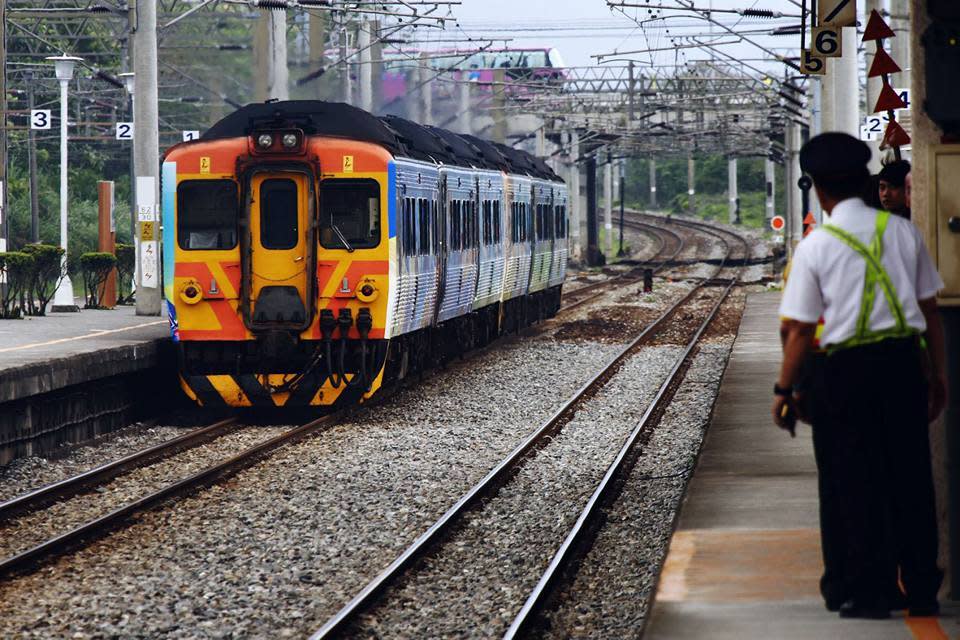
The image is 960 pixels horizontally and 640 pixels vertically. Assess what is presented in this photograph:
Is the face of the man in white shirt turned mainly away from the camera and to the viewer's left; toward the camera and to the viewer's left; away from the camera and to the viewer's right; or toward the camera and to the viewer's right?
away from the camera and to the viewer's left

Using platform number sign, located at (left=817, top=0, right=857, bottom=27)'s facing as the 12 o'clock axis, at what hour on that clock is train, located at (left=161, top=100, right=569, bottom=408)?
The train is roughly at 5 o'clock from the platform number sign.

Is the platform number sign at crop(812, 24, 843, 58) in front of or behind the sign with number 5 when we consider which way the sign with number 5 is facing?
in front

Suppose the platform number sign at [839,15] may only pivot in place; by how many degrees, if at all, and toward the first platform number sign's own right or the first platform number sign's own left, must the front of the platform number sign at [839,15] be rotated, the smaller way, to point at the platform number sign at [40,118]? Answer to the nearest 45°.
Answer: approximately 135° to the first platform number sign's own right

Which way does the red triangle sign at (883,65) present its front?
toward the camera

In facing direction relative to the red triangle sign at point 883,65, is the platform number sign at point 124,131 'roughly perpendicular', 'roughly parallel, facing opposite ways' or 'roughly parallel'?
roughly parallel

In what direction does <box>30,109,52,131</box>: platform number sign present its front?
toward the camera

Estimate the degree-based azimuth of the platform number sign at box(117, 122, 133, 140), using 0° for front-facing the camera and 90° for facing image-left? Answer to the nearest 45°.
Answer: approximately 0°

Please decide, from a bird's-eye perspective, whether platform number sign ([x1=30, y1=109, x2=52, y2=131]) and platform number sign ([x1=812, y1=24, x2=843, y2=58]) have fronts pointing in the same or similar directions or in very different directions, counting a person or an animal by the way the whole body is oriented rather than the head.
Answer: same or similar directions
